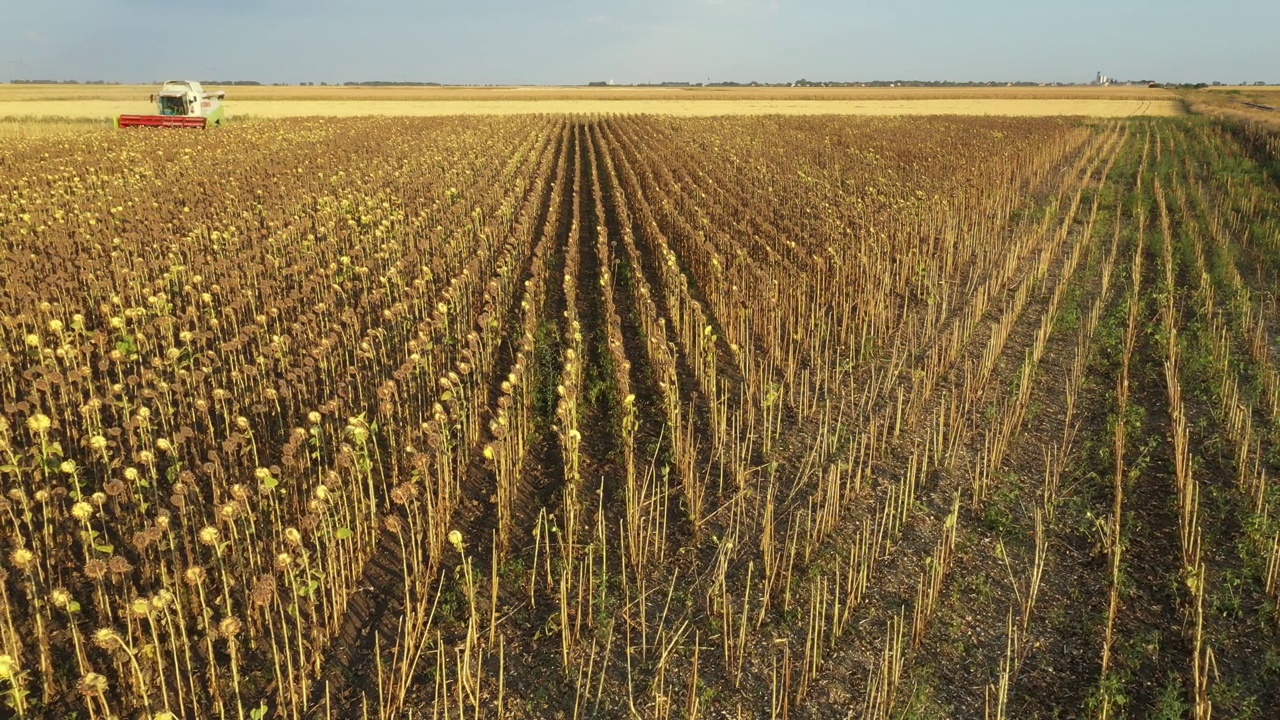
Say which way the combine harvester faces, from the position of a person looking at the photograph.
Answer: facing the viewer and to the left of the viewer
